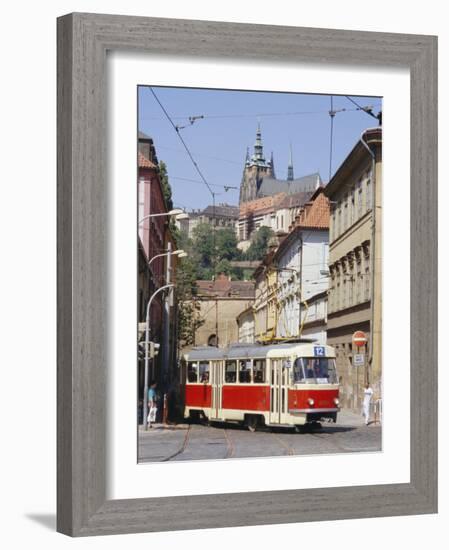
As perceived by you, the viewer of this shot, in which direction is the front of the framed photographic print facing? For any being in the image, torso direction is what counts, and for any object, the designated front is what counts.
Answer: facing the viewer and to the right of the viewer
